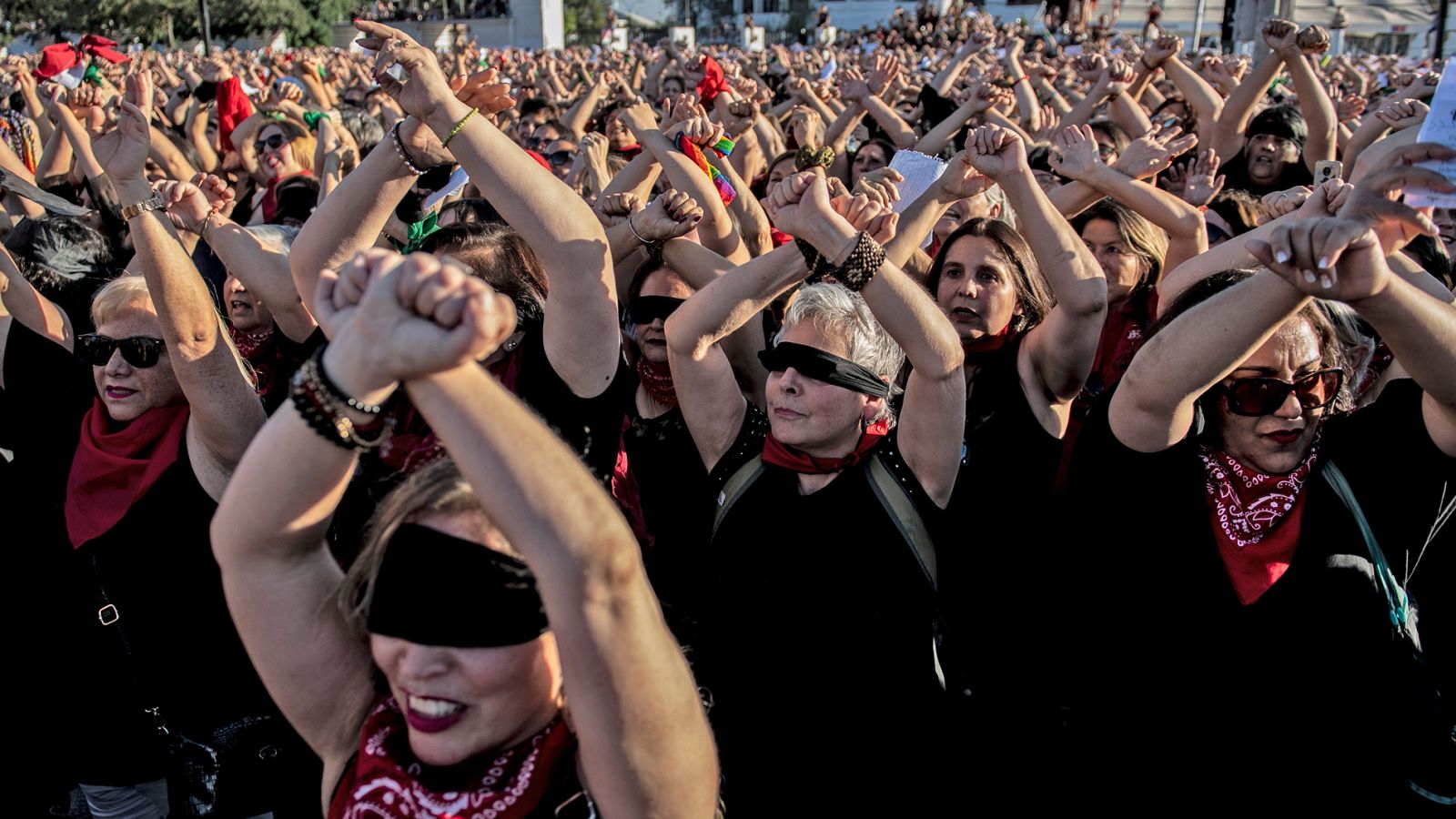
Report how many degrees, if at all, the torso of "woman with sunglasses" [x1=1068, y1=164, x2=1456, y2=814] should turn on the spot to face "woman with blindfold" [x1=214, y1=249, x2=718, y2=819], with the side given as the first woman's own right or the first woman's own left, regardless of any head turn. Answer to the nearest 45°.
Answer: approximately 45° to the first woman's own right

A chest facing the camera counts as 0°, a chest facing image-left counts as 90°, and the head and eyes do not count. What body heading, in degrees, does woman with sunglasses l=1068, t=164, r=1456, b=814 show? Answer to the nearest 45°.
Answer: approximately 0°

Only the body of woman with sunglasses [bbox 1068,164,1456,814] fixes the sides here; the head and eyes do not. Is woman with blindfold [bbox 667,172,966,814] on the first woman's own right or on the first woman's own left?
on the first woman's own right
